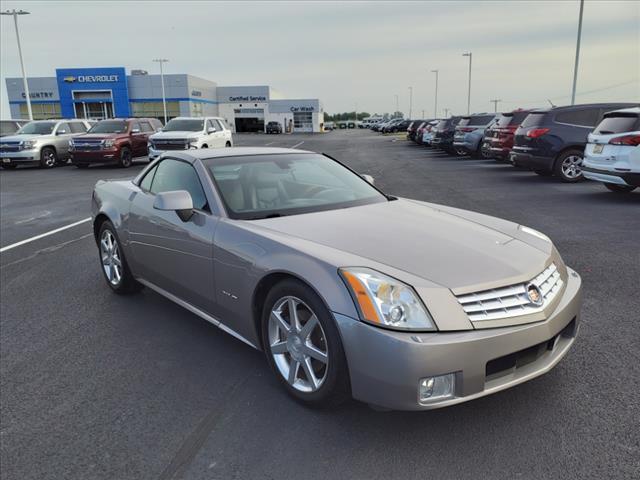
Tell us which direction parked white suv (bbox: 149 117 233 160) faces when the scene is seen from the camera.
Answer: facing the viewer and to the left of the viewer

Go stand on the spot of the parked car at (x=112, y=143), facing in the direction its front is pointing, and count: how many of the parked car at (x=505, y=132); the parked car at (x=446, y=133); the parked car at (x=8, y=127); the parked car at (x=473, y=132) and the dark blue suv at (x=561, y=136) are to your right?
1

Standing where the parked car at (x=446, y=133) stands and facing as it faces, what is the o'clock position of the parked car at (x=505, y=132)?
the parked car at (x=505, y=132) is roughly at 4 o'clock from the parked car at (x=446, y=133).

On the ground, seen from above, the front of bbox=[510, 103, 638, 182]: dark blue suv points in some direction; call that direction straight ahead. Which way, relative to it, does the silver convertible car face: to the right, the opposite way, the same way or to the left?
to the right

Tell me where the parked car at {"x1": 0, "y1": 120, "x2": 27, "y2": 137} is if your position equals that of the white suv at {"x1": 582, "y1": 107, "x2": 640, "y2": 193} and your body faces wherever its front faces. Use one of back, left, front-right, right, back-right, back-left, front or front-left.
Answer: back-left

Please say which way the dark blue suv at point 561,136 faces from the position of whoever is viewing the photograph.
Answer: facing away from the viewer and to the right of the viewer

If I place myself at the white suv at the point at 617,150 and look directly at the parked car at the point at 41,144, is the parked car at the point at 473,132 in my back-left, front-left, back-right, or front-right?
front-right

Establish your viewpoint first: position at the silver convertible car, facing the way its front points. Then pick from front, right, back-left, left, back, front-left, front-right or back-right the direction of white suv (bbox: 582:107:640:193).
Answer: left

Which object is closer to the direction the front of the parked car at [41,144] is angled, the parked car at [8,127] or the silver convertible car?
the silver convertible car

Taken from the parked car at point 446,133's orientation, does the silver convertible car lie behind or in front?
behind

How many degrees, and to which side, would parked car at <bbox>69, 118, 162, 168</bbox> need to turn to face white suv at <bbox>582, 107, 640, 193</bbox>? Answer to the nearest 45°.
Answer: approximately 90° to its left

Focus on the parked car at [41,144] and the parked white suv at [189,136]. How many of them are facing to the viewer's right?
0

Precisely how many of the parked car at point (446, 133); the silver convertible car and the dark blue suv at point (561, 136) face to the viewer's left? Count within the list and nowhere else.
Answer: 0

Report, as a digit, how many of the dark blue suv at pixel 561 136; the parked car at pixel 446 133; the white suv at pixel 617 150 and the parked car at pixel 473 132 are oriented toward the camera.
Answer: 0

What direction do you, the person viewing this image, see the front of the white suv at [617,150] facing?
facing away from the viewer and to the right of the viewer
